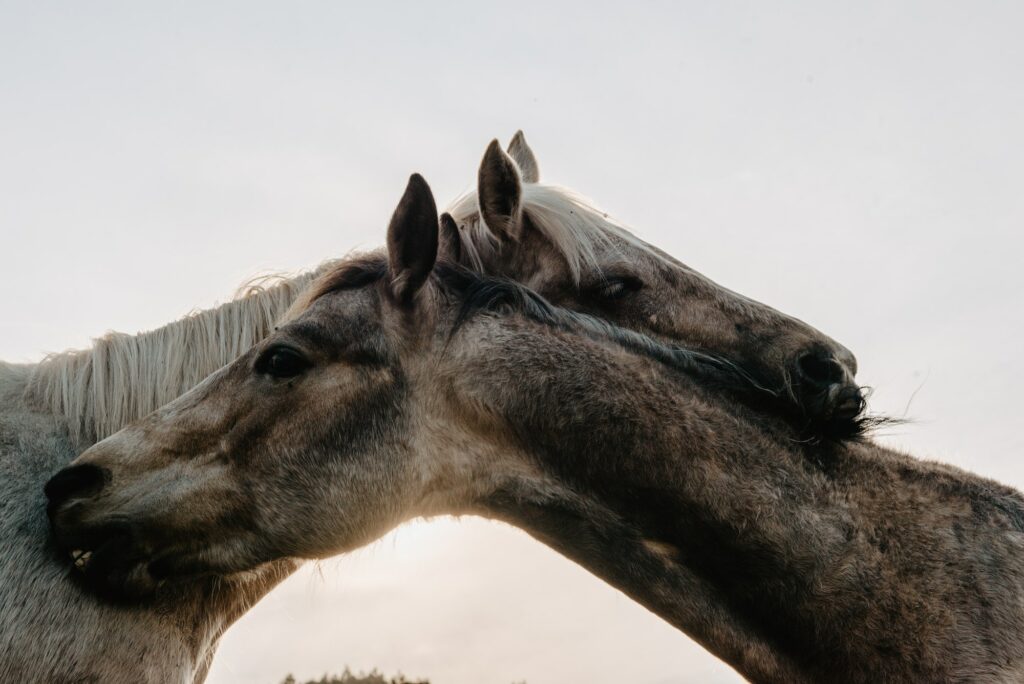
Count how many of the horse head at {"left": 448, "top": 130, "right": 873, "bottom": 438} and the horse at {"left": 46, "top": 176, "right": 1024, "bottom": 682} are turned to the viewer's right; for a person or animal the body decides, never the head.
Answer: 1

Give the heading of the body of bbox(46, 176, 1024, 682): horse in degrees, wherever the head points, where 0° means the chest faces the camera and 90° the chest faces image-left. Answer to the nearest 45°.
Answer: approximately 90°

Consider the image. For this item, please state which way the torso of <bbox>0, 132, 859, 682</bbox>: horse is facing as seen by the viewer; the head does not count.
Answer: to the viewer's right

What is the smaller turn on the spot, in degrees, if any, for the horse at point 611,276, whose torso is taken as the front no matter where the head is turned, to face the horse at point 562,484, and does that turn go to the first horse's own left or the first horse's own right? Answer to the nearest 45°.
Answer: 0° — it already faces it

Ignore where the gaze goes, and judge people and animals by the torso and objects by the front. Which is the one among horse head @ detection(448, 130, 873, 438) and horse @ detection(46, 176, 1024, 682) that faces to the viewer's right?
horse head @ detection(448, 130, 873, 438)

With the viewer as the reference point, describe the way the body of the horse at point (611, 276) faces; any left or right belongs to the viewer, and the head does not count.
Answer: facing to the right of the viewer

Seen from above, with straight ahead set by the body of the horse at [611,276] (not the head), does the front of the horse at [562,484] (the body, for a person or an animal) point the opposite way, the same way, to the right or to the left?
the opposite way

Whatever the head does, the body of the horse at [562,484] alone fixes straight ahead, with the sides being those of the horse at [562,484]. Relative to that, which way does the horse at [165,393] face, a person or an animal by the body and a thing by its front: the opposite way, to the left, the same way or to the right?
the opposite way
